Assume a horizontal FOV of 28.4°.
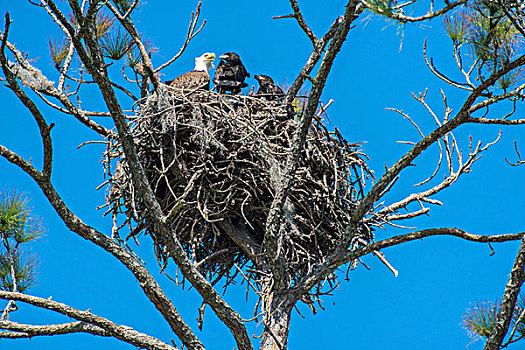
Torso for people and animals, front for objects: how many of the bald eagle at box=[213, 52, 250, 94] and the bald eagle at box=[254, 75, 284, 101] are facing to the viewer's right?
0

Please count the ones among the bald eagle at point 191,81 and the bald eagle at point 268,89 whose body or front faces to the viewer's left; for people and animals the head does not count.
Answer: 1

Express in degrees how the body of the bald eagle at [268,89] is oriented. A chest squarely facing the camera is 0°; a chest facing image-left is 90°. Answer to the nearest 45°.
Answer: approximately 90°

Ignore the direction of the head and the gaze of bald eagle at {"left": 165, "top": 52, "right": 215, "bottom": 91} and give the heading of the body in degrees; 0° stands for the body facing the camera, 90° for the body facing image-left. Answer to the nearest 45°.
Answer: approximately 270°
